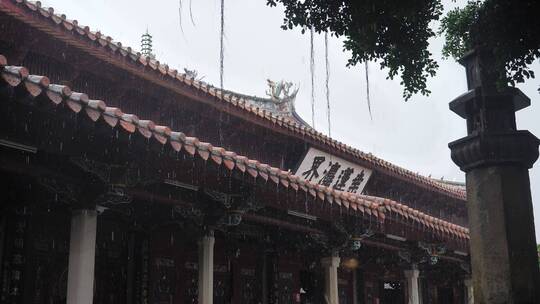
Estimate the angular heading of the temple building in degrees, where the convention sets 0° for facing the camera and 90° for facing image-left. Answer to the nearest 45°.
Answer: approximately 315°

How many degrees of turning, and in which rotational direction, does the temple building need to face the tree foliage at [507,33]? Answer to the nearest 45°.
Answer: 0° — it already faces it

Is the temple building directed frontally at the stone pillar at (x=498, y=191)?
yes
